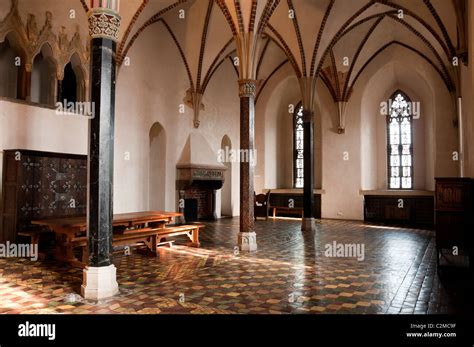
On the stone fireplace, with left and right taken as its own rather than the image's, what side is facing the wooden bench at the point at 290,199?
left

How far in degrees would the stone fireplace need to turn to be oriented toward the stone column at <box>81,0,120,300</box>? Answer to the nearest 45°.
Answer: approximately 45° to its right

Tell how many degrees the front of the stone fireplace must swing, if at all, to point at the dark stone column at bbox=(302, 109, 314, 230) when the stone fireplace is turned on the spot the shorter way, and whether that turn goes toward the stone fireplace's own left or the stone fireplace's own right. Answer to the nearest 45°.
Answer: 0° — it already faces it

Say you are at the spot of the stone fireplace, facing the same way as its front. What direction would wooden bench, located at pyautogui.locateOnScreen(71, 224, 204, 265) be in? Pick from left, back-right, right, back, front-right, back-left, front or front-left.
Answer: front-right

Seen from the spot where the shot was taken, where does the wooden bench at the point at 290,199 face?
facing the viewer

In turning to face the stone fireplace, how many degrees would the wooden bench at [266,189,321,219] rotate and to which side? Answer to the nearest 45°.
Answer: approximately 45° to its right

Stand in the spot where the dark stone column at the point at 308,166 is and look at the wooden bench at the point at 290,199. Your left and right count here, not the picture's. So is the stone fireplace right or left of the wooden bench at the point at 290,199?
left

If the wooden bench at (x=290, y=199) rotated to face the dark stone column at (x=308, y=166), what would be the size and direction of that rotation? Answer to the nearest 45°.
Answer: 0° — it already faces it

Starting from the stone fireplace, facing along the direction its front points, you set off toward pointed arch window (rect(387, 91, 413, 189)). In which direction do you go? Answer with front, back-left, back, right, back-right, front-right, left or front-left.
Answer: front-left

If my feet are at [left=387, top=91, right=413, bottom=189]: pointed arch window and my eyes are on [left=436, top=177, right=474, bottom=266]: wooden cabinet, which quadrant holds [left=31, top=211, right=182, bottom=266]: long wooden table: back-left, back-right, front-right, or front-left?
front-right

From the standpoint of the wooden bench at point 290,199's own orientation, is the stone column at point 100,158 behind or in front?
in front

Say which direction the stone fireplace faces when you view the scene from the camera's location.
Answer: facing the viewer and to the right of the viewer

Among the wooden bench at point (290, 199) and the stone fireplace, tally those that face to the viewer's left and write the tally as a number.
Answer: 0

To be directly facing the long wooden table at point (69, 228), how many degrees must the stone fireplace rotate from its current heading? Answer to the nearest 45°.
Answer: approximately 45° to its right

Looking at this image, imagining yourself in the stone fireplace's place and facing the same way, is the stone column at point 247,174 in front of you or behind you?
in front
